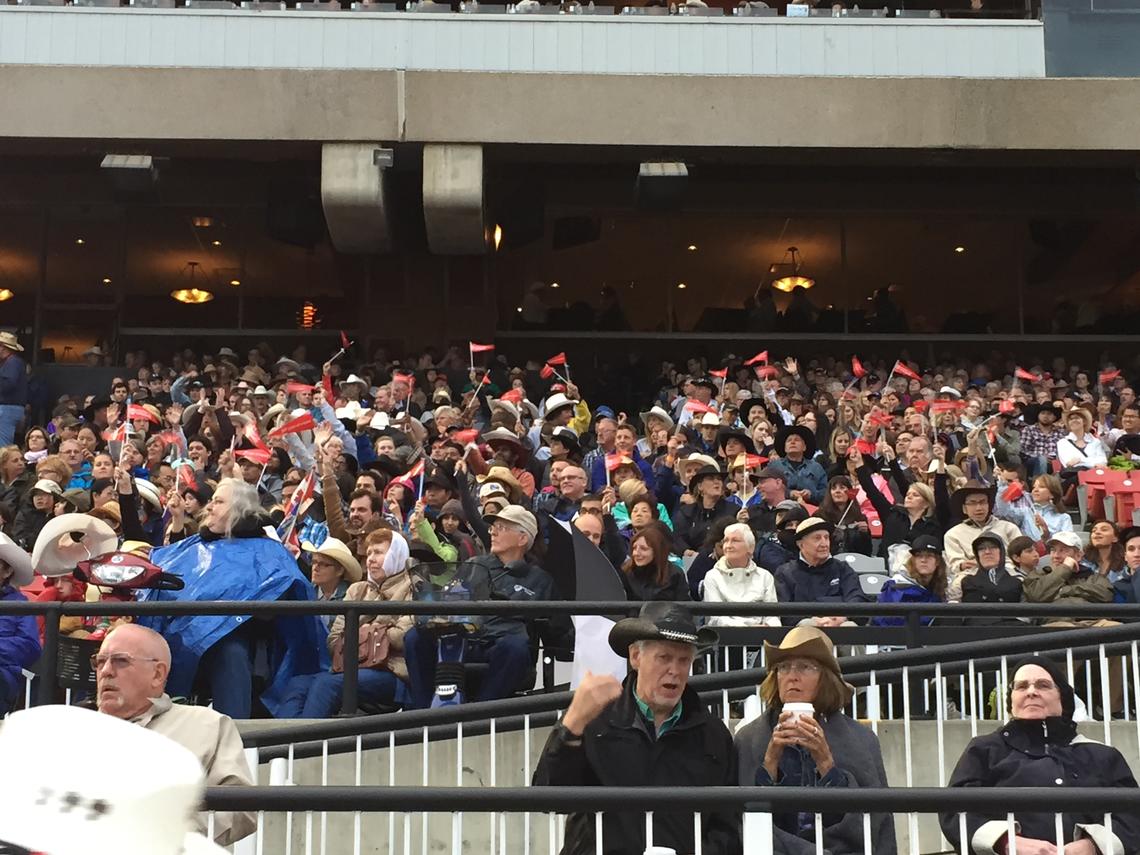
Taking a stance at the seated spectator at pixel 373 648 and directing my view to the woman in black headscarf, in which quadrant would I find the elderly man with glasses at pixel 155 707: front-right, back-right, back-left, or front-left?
front-right

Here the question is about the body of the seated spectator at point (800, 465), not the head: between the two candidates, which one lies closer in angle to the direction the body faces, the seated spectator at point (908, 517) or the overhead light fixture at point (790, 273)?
the seated spectator

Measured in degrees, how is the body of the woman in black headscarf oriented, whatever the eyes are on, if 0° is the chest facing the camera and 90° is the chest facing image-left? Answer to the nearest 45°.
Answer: approximately 0°

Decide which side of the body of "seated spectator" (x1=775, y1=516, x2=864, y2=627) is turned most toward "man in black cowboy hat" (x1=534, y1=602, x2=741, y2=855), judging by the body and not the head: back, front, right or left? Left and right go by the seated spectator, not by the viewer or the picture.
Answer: front

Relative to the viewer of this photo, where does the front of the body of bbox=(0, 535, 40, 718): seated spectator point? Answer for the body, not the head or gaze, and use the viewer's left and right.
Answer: facing the viewer and to the left of the viewer

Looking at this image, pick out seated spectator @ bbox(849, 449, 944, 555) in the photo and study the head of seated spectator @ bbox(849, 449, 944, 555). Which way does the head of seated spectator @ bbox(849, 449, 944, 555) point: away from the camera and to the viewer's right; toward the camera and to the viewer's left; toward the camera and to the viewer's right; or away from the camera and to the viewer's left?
toward the camera and to the viewer's left

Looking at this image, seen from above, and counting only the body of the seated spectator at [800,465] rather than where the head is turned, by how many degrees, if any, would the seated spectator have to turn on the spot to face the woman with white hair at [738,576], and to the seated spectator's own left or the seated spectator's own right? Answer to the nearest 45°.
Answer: approximately 45° to the seated spectator's own left

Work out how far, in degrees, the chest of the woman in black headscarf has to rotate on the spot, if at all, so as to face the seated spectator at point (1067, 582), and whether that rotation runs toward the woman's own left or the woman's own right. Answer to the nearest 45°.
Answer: approximately 180°

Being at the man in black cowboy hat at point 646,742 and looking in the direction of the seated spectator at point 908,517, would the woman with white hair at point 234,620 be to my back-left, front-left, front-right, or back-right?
front-left

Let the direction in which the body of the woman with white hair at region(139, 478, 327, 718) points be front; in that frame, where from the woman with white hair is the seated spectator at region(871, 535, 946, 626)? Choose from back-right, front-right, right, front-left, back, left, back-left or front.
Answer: back-left

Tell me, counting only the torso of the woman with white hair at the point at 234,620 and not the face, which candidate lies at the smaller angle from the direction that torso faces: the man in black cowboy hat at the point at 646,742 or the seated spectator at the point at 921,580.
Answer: the man in black cowboy hat

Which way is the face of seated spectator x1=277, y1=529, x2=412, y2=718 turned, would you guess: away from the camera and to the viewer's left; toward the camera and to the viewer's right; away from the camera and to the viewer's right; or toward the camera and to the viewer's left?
toward the camera and to the viewer's left
